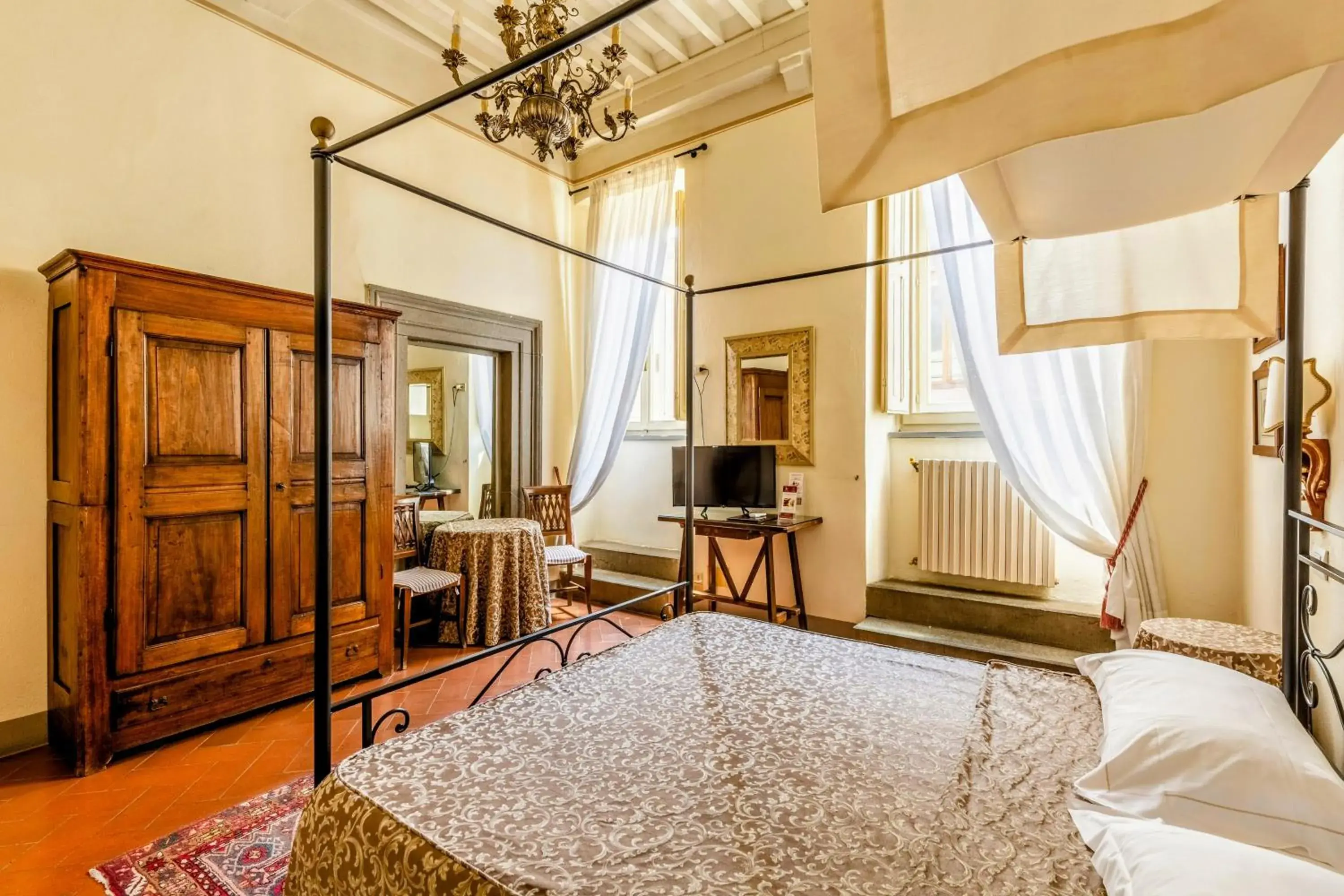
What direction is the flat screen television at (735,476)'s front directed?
toward the camera

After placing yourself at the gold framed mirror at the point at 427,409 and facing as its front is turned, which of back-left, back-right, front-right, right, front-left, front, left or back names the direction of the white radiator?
left

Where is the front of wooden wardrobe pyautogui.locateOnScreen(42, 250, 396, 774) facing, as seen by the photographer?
facing the viewer and to the right of the viewer

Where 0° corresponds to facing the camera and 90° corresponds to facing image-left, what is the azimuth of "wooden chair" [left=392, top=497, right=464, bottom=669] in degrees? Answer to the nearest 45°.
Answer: approximately 315°

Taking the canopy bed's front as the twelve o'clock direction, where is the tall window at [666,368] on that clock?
The tall window is roughly at 1 o'clock from the canopy bed.

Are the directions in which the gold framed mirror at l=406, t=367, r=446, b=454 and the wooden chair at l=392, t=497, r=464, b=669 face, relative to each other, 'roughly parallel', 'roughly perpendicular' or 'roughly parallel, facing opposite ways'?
roughly perpendicular

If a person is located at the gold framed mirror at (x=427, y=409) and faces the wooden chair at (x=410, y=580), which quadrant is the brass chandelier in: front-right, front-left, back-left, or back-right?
front-left

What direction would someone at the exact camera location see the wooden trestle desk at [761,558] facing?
facing the viewer and to the left of the viewer

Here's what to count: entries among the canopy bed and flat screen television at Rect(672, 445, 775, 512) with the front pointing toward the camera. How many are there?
1

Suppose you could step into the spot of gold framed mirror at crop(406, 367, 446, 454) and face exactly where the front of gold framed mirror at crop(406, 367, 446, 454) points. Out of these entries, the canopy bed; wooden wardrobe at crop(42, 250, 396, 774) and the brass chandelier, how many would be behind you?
0

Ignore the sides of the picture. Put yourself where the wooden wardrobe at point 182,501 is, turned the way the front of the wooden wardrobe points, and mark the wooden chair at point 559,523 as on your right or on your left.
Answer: on your left

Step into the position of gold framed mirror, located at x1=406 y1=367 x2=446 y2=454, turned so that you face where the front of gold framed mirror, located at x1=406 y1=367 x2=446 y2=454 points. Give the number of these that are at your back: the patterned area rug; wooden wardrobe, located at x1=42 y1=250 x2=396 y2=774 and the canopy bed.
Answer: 0

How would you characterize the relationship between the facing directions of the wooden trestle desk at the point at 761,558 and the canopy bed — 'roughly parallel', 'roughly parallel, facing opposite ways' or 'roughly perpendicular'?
roughly perpendicular

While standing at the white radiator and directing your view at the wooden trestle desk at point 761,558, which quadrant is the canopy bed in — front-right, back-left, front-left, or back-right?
front-left

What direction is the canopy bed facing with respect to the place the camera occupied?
facing away from the viewer and to the left of the viewer

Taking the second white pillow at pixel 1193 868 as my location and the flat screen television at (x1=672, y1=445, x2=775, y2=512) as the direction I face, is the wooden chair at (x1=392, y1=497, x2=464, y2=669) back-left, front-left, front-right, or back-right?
front-left

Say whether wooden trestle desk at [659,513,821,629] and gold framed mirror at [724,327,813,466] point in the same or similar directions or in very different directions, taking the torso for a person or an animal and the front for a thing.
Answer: same or similar directions

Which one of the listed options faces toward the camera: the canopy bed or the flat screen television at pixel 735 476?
the flat screen television

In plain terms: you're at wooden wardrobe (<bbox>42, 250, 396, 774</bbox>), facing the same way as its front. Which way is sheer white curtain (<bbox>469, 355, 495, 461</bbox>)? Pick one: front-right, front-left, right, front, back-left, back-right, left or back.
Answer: left

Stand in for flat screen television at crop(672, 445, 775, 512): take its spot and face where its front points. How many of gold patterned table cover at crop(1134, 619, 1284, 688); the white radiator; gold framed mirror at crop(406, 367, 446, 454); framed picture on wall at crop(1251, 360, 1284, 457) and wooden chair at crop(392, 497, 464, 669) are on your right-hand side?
2
